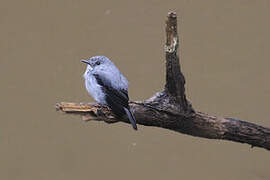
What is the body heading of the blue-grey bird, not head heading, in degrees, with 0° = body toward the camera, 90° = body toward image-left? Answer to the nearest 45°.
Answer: approximately 90°
